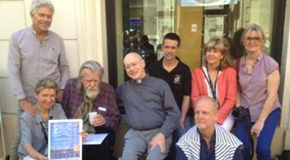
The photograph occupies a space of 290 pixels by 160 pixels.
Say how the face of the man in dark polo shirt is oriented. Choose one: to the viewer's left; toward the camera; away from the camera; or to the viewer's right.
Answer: toward the camera

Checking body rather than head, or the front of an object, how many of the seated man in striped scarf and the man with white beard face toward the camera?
2

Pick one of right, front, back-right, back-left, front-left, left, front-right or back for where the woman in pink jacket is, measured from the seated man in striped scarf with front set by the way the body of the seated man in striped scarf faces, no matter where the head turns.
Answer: back

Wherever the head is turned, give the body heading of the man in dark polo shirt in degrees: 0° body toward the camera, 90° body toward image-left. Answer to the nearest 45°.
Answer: approximately 0°

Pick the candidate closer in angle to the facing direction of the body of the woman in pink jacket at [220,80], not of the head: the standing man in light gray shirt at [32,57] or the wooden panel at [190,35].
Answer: the standing man in light gray shirt

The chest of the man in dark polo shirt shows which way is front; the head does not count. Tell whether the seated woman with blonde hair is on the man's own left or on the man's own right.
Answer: on the man's own right

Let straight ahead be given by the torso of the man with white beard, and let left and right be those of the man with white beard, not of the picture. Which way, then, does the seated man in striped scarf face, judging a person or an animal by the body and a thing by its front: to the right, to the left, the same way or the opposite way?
the same way

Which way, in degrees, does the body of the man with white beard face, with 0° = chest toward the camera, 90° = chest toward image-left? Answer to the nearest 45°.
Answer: approximately 0°

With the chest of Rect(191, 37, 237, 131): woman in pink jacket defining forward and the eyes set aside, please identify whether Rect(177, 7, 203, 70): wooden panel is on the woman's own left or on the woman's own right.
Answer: on the woman's own right

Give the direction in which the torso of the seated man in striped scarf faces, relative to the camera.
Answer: toward the camera

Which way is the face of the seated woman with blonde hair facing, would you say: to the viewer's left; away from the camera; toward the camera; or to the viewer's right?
toward the camera

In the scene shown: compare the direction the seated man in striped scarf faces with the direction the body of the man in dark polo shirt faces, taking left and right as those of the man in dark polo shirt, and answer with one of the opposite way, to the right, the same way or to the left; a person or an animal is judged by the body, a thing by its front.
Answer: the same way

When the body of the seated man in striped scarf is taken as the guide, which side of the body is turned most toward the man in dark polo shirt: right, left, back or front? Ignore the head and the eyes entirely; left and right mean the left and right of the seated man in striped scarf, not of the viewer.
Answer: back

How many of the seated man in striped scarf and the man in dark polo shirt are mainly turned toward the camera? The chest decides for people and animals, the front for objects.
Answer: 2
